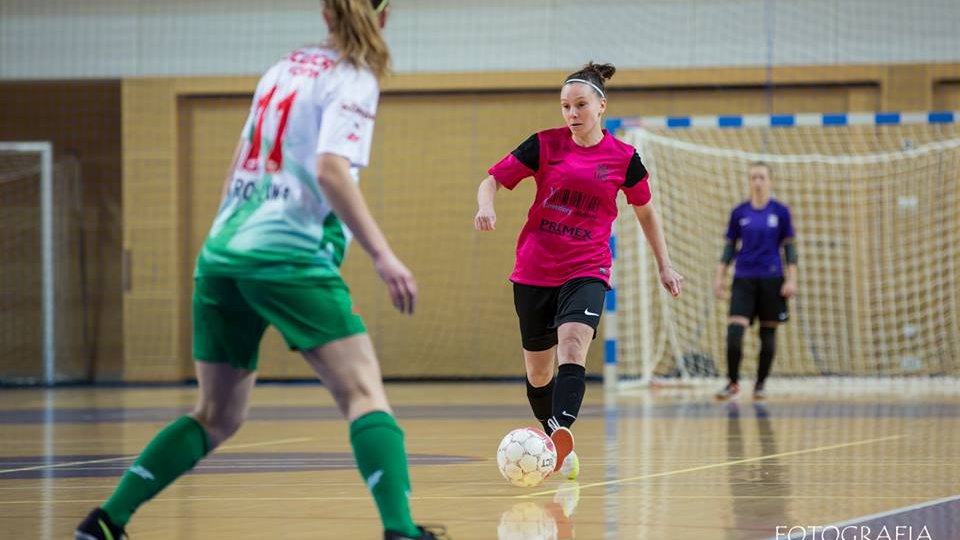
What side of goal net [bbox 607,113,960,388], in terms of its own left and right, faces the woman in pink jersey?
front

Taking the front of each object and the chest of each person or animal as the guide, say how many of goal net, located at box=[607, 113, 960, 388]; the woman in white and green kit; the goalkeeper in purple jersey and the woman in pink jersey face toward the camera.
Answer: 3

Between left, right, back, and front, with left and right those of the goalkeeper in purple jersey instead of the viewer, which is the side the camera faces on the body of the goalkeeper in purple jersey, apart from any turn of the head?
front

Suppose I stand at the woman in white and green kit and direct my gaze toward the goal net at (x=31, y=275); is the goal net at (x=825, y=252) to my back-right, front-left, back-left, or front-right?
front-right

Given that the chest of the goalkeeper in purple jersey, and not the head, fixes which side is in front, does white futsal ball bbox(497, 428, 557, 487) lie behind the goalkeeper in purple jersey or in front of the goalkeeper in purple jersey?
in front

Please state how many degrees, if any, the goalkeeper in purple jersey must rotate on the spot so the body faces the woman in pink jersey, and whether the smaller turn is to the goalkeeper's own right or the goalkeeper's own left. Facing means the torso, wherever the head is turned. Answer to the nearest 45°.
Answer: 0° — they already face them

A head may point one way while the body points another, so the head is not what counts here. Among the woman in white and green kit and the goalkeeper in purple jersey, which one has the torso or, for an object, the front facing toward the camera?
the goalkeeper in purple jersey

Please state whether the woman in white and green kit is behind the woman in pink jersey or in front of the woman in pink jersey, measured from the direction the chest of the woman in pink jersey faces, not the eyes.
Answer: in front

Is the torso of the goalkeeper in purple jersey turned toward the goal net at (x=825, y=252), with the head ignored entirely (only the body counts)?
no

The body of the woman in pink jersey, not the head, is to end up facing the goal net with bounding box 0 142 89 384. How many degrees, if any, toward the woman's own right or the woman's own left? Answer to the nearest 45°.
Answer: approximately 135° to the woman's own right

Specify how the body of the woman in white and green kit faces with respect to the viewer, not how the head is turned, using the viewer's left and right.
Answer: facing away from the viewer and to the right of the viewer

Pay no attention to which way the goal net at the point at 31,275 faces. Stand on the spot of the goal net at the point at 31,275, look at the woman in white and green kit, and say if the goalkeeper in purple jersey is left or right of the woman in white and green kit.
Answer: left

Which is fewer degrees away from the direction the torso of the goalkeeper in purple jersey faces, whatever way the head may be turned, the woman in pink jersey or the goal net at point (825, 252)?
the woman in pink jersey

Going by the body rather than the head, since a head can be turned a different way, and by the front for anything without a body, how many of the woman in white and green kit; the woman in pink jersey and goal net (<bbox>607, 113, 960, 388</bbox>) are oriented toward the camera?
2

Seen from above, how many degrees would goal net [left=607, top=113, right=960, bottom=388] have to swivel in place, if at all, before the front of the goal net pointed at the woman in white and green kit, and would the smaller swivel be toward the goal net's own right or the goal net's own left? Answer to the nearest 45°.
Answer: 0° — it already faces them

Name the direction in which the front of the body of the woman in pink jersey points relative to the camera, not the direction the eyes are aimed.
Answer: toward the camera

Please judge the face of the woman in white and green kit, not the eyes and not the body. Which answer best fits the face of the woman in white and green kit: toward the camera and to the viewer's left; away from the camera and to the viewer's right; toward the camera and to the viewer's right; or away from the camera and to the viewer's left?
away from the camera and to the viewer's right

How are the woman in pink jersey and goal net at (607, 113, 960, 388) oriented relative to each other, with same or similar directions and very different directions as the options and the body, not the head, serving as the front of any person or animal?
same or similar directions

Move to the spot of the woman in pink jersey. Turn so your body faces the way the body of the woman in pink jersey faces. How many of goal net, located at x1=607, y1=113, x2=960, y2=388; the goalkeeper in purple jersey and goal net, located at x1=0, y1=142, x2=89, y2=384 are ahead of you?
0

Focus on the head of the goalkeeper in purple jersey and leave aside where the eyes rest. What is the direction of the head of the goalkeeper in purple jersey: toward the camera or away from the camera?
toward the camera

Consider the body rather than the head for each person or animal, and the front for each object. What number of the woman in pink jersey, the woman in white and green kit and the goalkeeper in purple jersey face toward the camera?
2
